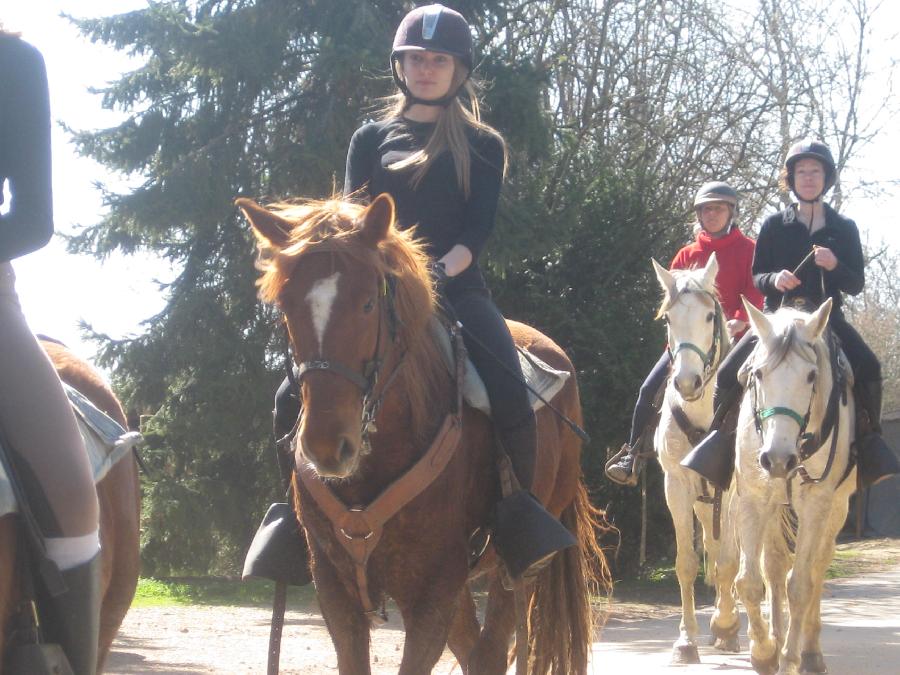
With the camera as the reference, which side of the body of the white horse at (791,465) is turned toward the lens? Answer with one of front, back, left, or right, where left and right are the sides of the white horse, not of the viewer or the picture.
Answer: front

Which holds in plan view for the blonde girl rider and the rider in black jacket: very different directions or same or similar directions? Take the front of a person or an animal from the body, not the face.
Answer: same or similar directions

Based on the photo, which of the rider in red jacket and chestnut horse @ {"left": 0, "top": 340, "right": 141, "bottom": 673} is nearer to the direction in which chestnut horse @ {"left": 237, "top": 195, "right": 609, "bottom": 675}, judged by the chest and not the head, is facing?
the chestnut horse

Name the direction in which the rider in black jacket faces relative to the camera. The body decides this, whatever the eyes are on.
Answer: toward the camera

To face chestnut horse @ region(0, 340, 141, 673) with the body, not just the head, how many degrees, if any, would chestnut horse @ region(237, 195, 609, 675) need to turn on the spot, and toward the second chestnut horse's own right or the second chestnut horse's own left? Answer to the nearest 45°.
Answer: approximately 45° to the second chestnut horse's own right

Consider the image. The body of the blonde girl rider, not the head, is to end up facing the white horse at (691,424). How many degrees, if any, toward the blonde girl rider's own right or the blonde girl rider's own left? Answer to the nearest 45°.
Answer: approximately 180°

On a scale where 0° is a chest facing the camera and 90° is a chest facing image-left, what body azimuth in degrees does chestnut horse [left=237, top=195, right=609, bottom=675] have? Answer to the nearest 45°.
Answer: approximately 45°

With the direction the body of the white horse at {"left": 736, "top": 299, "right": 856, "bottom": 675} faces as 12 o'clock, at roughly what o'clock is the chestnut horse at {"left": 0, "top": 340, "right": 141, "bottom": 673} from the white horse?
The chestnut horse is roughly at 1 o'clock from the white horse.

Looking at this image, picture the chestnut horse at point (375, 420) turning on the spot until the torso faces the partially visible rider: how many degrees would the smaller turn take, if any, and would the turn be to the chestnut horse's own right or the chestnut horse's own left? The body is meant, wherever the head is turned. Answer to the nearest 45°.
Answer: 0° — it already faces them

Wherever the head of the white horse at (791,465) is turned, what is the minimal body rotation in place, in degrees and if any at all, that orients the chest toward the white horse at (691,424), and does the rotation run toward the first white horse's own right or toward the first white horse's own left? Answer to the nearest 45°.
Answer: approximately 135° to the first white horse's own right

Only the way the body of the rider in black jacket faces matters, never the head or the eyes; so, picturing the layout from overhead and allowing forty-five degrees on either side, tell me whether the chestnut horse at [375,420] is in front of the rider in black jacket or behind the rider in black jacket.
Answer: in front

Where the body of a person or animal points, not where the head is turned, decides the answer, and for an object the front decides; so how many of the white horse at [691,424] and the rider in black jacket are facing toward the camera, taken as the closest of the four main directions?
2

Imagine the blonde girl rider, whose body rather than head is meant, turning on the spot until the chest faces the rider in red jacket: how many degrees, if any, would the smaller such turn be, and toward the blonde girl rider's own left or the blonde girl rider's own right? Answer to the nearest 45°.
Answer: approximately 180°

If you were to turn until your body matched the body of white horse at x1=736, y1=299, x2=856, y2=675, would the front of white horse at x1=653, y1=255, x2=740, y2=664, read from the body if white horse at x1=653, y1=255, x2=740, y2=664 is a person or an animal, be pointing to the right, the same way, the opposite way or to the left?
the same way

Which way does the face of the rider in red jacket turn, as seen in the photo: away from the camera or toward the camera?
toward the camera

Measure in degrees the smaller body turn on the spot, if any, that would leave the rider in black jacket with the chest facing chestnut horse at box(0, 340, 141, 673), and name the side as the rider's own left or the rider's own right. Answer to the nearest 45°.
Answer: approximately 45° to the rider's own right

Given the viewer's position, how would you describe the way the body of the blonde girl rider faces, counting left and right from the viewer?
facing the viewer and to the left of the viewer

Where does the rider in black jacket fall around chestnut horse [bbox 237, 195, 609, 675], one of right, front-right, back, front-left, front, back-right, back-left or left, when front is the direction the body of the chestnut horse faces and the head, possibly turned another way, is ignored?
back
